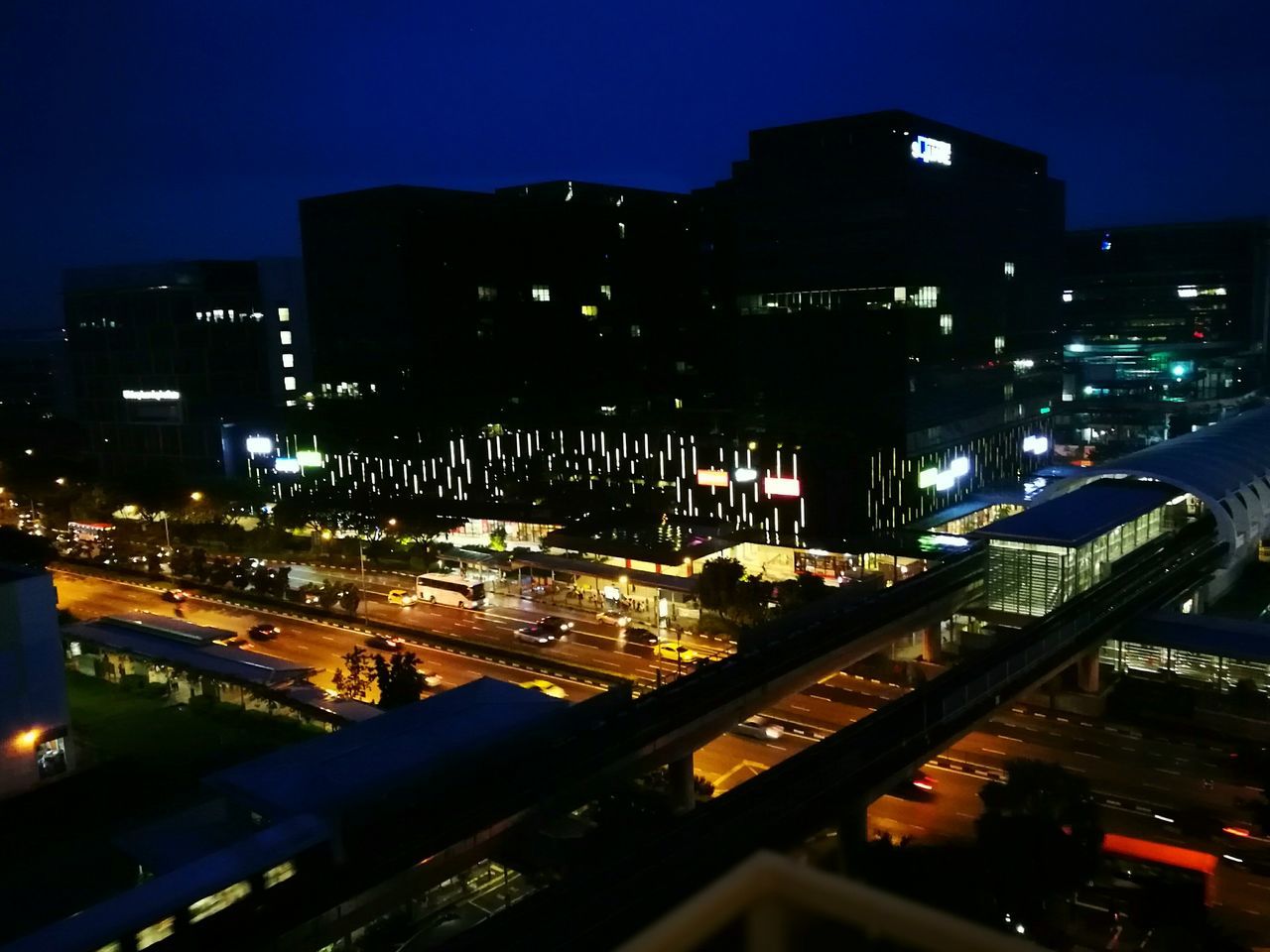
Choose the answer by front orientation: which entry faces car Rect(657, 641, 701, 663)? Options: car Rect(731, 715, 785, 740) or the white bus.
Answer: the white bus

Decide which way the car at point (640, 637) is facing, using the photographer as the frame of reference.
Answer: facing the viewer and to the right of the viewer

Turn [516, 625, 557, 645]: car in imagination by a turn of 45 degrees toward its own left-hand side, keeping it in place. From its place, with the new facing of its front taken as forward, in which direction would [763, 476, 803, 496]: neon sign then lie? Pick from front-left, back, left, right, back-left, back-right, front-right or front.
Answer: front-left

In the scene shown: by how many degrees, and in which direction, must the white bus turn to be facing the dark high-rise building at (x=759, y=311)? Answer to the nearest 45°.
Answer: approximately 90° to its left

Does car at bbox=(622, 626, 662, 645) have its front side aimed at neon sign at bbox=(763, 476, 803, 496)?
no

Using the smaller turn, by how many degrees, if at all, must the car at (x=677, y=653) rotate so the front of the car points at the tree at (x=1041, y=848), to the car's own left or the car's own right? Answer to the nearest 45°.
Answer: approximately 45° to the car's own right

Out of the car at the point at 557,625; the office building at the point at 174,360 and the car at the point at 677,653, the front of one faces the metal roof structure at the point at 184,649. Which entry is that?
the office building

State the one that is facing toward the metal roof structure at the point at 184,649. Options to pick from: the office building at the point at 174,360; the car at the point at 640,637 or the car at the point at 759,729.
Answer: the office building

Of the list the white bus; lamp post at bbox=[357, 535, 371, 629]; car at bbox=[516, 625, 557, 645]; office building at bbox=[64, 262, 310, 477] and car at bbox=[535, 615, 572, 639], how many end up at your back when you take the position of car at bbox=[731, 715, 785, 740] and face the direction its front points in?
5

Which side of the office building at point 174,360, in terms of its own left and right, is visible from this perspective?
front

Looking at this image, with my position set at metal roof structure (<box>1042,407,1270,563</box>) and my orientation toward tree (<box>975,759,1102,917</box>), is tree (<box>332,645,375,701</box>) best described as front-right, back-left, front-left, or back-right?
front-right

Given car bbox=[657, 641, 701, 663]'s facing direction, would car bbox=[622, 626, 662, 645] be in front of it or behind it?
behind

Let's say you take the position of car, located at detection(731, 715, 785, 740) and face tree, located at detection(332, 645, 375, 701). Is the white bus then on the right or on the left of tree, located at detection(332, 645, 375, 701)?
right

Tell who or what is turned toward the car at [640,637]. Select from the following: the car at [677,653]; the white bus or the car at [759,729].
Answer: the white bus

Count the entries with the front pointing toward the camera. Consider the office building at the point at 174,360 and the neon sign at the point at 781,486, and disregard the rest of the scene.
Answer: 2

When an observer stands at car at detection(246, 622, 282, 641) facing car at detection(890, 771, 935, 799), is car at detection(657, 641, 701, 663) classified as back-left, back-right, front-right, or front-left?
front-left

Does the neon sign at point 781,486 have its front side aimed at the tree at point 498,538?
no

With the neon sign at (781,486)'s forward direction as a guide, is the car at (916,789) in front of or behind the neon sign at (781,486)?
in front
